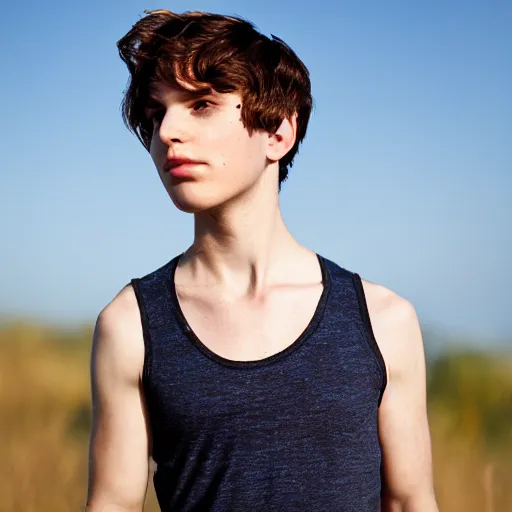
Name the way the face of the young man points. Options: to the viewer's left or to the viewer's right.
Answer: to the viewer's left

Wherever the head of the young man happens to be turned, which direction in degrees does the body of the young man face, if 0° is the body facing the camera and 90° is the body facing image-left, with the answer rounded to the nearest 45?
approximately 0°
